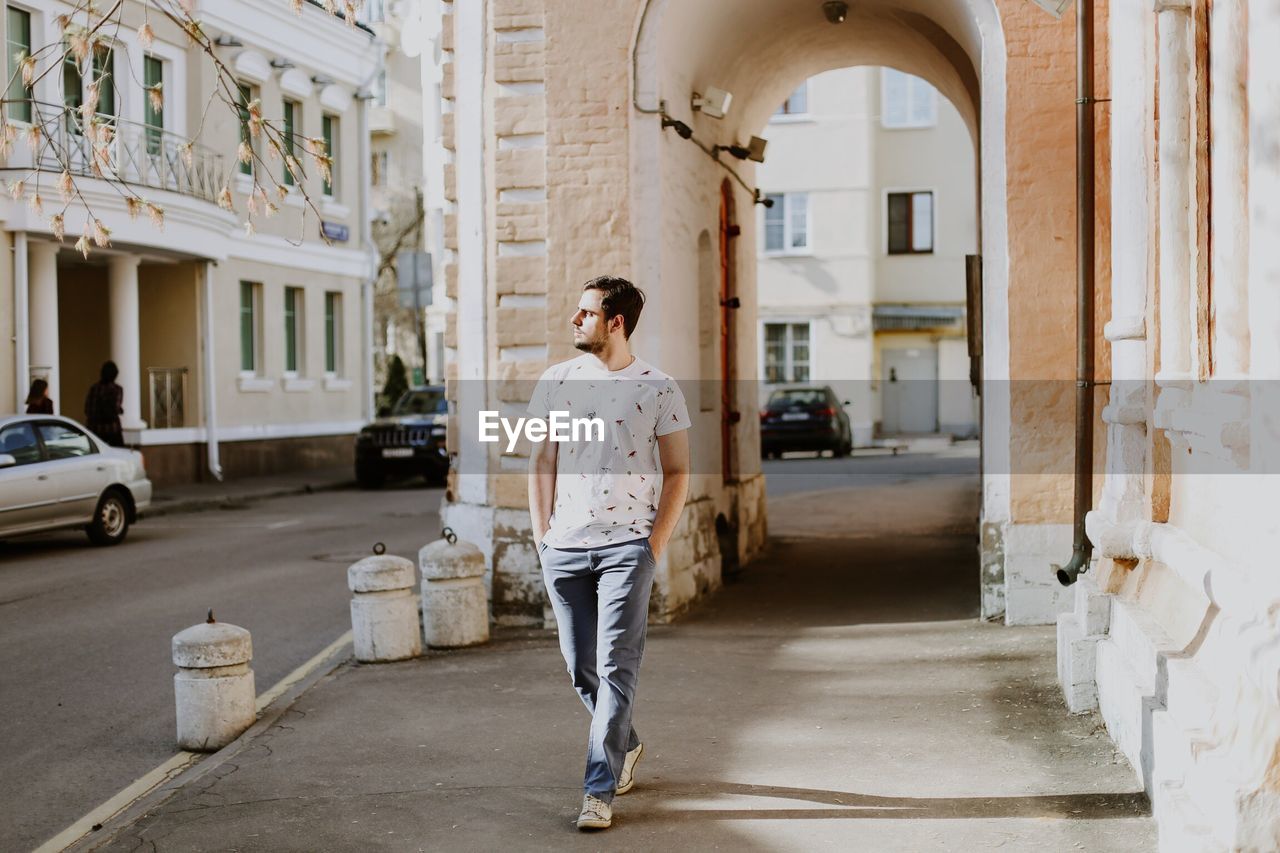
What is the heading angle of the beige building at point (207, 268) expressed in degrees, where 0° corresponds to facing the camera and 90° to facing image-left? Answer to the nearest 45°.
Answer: approximately 315°

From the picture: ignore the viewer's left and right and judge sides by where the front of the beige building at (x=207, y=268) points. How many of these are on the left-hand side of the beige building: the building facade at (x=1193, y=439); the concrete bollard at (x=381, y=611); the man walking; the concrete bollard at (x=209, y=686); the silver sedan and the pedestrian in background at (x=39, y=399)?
0

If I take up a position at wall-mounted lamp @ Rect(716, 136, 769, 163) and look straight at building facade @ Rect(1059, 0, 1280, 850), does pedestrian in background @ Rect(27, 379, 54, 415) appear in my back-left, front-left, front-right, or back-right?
back-right

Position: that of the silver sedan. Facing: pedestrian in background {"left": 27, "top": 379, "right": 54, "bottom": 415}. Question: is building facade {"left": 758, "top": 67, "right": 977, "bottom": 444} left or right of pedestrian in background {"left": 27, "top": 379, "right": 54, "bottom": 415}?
right

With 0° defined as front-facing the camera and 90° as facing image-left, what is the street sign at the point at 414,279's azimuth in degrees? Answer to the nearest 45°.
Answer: approximately 180°

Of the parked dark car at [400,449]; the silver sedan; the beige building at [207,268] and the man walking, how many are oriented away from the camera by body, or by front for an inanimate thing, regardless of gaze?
0

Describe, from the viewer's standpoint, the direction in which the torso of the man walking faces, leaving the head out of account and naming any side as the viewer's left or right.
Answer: facing the viewer

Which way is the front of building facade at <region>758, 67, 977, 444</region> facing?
toward the camera

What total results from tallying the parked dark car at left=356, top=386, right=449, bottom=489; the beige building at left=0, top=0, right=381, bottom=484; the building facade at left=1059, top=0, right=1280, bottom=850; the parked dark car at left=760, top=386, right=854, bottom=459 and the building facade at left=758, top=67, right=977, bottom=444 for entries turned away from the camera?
1

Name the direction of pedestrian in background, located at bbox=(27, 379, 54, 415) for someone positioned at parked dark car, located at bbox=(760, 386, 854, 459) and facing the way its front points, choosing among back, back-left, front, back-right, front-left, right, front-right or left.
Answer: back-left

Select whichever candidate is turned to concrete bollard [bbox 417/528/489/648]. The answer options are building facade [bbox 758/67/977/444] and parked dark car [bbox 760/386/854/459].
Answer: the building facade

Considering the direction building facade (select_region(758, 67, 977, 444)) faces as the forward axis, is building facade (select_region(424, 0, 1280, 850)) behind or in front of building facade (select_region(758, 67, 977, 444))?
in front

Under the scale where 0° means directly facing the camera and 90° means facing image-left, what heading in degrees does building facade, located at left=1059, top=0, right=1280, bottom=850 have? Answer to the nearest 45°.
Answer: approximately 45°

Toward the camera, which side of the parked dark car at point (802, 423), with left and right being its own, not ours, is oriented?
back

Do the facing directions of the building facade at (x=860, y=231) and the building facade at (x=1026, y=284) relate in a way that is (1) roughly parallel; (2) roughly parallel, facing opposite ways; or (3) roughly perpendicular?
roughly parallel

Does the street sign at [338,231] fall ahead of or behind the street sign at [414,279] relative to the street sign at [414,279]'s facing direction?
ahead
